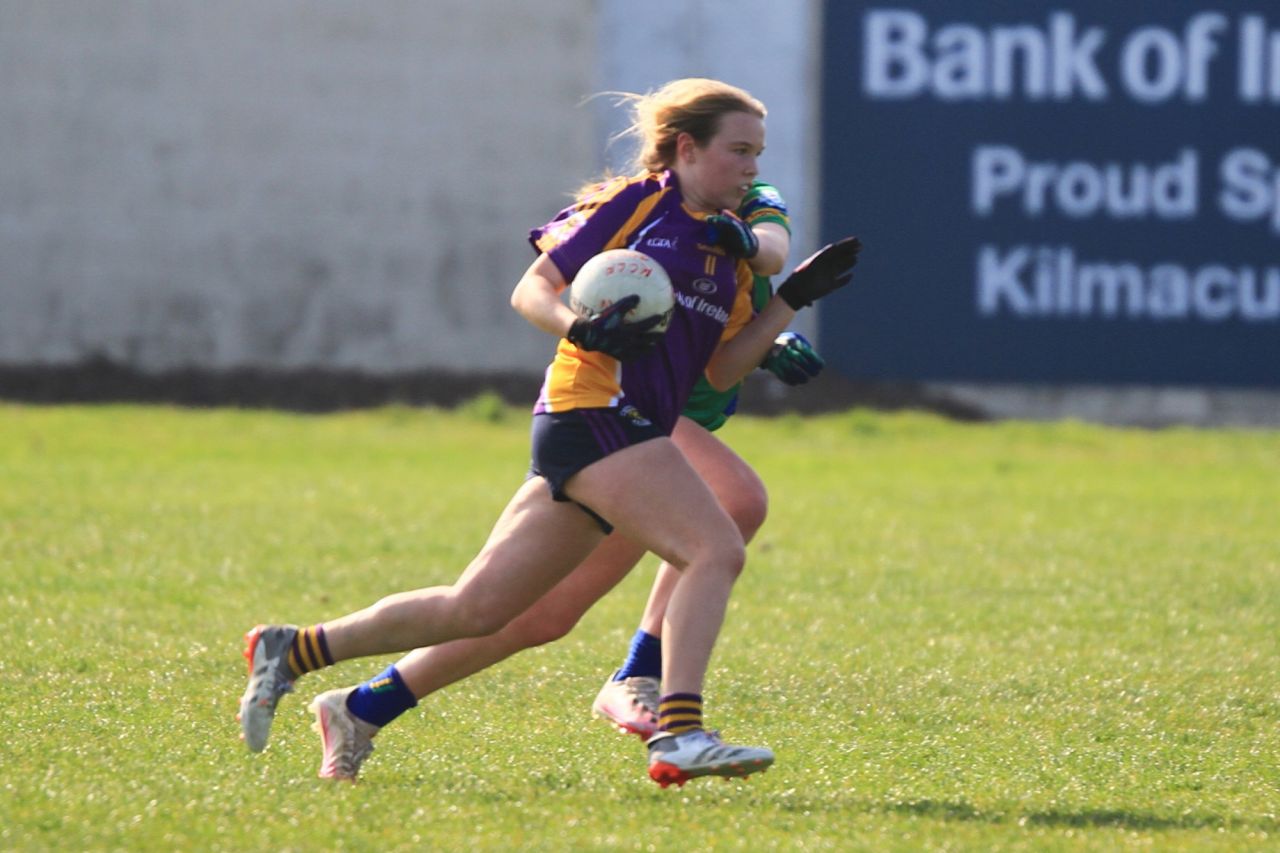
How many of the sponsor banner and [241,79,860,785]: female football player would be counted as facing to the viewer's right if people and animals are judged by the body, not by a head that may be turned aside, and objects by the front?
1

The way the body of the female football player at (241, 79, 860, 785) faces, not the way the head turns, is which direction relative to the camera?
to the viewer's right

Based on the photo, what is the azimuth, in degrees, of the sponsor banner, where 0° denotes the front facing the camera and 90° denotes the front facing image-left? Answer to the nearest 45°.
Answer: approximately 0°

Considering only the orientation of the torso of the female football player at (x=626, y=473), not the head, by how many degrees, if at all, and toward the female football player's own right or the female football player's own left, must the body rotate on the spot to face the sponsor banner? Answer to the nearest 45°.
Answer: approximately 90° to the female football player's own left

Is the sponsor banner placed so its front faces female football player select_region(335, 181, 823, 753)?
yes

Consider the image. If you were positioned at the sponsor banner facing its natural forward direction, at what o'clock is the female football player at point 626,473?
The female football player is roughly at 12 o'clock from the sponsor banner.
